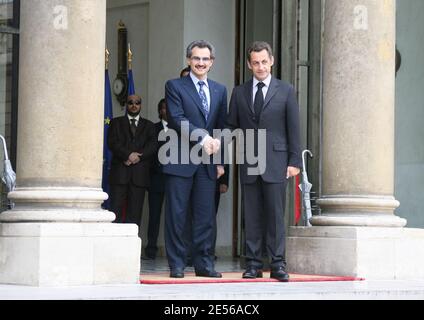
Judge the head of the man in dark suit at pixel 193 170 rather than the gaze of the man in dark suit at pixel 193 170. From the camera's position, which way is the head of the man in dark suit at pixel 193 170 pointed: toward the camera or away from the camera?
toward the camera

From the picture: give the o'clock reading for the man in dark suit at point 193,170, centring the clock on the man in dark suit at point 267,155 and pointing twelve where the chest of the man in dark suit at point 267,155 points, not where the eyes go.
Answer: the man in dark suit at point 193,170 is roughly at 3 o'clock from the man in dark suit at point 267,155.

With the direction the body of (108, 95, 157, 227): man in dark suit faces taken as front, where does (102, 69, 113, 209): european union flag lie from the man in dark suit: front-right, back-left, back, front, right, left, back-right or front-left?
back-right

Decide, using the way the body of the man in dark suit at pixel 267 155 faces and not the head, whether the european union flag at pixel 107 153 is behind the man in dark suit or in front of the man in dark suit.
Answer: behind

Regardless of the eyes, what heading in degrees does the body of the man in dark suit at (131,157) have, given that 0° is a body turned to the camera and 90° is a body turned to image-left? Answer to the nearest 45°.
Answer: approximately 0°

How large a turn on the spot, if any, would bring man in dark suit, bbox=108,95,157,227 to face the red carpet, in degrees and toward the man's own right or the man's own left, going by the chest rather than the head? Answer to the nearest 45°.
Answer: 0° — they already face it

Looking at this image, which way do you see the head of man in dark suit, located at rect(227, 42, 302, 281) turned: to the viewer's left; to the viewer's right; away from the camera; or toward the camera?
toward the camera

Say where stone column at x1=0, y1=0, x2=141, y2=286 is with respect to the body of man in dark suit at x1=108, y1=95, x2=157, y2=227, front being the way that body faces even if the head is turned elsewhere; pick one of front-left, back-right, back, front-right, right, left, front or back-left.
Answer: front

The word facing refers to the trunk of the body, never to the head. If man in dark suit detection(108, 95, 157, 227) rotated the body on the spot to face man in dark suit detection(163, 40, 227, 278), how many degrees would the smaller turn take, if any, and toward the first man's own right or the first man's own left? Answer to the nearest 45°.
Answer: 0° — they already face them

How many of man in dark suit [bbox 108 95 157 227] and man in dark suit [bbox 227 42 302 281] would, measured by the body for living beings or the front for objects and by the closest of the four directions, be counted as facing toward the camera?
2

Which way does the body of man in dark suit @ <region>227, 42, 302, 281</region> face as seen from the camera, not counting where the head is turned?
toward the camera

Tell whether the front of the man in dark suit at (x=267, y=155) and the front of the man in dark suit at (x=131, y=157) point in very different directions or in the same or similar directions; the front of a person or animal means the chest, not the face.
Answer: same or similar directions

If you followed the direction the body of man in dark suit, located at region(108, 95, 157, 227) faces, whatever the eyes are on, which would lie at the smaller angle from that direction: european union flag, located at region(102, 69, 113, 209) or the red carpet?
the red carpet

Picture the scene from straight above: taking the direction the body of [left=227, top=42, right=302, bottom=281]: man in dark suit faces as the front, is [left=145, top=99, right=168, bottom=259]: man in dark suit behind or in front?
behind
